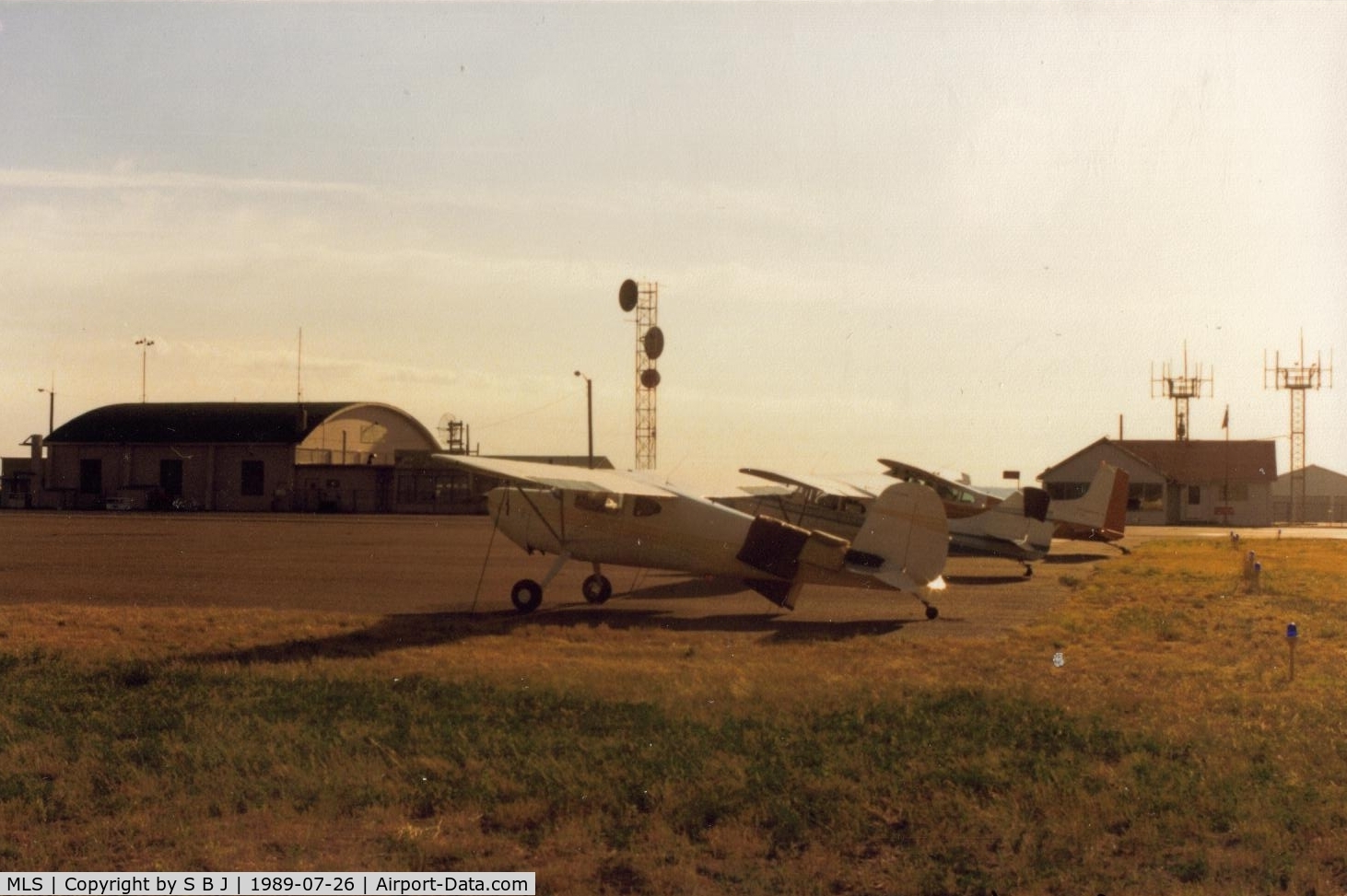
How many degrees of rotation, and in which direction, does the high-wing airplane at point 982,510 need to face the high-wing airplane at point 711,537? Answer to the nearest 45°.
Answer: approximately 90° to its left
